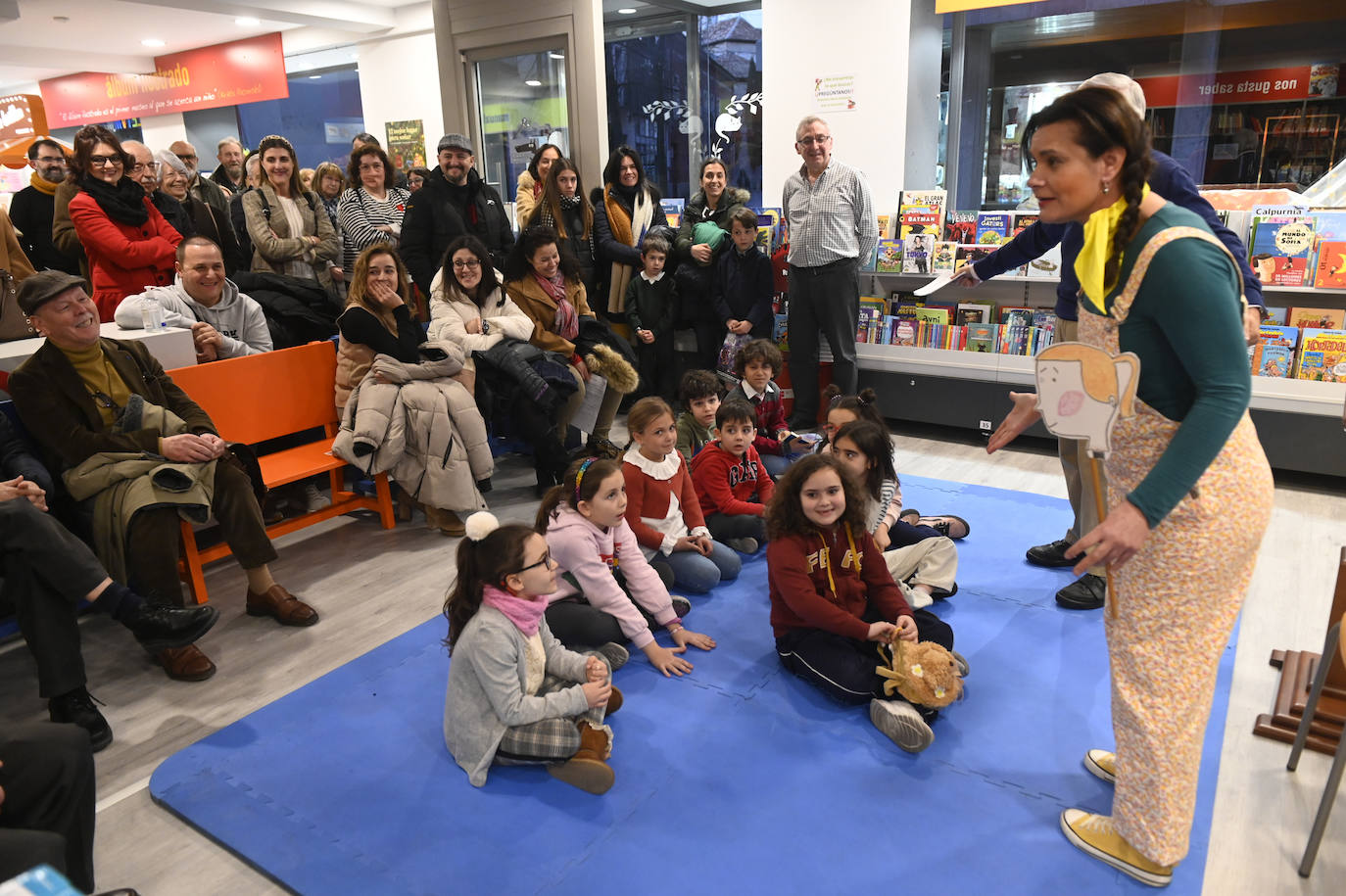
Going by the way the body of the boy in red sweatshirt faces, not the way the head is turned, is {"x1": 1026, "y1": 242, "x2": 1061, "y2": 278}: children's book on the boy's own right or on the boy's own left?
on the boy's own left

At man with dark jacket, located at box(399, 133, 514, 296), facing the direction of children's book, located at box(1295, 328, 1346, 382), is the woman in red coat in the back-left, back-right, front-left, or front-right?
back-right

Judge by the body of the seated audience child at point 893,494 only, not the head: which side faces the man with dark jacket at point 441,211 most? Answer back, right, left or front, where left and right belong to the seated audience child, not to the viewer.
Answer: back

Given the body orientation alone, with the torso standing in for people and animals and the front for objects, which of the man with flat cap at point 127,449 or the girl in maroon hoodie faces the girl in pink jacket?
the man with flat cap

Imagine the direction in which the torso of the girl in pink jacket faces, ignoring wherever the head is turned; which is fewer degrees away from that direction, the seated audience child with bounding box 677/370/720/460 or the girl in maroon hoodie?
the girl in maroon hoodie

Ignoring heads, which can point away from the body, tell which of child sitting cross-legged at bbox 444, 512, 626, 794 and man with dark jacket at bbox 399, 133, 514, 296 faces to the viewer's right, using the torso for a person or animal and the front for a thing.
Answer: the child sitting cross-legged

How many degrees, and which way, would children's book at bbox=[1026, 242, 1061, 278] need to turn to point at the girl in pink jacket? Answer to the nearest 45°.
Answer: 0° — it already faces them

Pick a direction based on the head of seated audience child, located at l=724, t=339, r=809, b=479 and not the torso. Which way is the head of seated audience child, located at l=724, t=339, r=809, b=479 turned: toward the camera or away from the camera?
toward the camera

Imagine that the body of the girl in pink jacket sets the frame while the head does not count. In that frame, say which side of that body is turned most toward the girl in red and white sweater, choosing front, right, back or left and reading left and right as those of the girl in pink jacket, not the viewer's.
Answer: left

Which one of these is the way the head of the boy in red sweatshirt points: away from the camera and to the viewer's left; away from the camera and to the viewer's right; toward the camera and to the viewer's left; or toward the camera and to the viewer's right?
toward the camera and to the viewer's right

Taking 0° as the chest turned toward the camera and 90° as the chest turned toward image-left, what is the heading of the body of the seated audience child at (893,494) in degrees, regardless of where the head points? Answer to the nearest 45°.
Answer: approximately 315°

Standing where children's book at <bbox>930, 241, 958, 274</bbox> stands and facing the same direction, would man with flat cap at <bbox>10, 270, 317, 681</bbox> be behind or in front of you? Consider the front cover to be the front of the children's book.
in front

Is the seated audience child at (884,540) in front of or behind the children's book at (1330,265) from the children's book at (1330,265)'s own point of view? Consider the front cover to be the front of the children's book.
in front

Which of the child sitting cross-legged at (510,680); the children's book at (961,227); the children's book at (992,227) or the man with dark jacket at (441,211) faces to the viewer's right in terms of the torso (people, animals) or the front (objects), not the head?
the child sitting cross-legged

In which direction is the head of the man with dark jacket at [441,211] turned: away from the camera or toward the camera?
toward the camera

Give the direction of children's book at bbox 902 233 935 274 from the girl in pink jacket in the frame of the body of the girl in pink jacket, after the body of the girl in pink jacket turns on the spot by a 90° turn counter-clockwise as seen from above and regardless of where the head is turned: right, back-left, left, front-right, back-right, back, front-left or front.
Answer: front

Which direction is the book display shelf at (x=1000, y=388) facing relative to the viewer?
toward the camera

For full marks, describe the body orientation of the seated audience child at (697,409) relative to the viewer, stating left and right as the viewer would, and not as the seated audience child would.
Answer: facing the viewer and to the right of the viewer

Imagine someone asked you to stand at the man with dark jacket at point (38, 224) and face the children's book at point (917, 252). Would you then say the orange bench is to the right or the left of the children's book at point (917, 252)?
right

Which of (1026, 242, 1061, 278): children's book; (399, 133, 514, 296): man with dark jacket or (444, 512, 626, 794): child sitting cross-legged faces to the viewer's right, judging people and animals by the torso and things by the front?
the child sitting cross-legged
